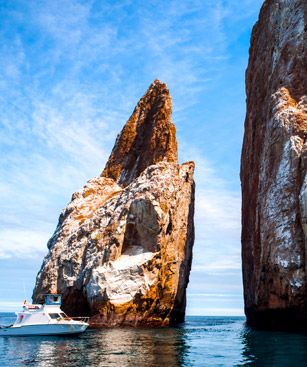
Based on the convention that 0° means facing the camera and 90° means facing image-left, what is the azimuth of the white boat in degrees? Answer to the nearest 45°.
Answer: approximately 270°
